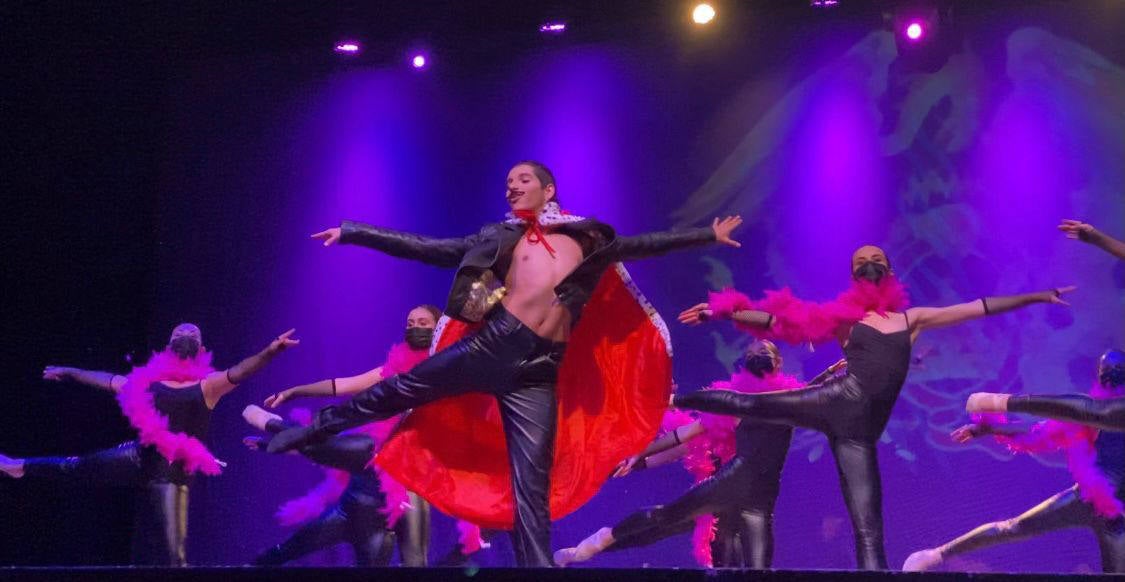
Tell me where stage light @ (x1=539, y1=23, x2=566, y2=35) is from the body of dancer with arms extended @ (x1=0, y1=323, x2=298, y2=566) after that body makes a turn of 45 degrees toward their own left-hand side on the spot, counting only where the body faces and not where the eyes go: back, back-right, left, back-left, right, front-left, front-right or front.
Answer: front-left

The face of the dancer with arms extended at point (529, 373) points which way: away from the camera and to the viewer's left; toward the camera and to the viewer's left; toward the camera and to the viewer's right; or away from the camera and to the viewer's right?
toward the camera and to the viewer's left

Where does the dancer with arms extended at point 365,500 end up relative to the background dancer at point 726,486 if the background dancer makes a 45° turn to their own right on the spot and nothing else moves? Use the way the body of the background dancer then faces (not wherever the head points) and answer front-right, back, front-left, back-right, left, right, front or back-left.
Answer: front-right

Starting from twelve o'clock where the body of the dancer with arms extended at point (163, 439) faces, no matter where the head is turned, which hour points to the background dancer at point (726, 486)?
The background dancer is roughly at 10 o'clock from the dancer with arms extended.

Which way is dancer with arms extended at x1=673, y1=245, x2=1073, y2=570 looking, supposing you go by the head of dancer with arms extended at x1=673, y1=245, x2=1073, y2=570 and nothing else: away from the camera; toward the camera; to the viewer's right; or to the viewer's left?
toward the camera

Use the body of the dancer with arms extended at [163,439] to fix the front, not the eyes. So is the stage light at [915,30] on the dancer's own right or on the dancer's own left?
on the dancer's own left

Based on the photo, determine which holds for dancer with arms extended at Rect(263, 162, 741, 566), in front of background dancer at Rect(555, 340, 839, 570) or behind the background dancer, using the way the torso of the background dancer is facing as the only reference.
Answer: in front

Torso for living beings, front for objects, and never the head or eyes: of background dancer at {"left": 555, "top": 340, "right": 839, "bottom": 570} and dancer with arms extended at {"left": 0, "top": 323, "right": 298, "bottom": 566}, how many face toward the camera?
2

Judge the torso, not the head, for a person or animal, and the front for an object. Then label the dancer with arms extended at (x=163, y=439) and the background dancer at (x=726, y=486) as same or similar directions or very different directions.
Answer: same or similar directions

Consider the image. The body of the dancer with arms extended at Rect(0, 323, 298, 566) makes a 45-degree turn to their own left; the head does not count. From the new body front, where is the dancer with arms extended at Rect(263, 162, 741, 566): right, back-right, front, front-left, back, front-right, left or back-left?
front

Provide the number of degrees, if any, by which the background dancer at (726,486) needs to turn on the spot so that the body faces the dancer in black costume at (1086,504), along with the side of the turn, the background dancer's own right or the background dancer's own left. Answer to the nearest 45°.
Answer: approximately 90° to the background dancer's own left

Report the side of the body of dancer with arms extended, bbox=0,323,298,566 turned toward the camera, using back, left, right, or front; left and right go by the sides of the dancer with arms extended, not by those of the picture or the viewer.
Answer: front

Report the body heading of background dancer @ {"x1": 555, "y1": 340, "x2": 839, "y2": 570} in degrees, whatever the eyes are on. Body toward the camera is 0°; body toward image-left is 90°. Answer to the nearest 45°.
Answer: approximately 0°

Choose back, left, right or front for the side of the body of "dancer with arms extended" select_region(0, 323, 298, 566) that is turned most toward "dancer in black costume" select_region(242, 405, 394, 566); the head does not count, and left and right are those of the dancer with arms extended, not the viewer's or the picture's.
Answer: left
